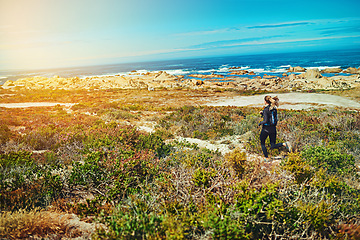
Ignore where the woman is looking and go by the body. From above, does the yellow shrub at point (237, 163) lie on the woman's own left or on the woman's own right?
on the woman's own left

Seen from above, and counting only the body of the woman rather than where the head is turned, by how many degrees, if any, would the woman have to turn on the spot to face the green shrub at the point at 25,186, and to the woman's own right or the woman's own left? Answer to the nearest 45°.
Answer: approximately 45° to the woman's own left

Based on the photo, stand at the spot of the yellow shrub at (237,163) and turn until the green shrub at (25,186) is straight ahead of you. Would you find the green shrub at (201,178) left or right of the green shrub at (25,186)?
left

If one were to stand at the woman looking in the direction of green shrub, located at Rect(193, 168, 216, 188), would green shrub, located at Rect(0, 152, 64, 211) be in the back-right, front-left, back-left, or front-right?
front-right

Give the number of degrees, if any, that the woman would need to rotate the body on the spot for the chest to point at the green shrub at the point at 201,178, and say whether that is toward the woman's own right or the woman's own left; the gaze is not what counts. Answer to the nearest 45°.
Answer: approximately 90° to the woman's own left

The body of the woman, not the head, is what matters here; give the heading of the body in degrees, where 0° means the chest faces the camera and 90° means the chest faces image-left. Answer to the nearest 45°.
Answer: approximately 90°
